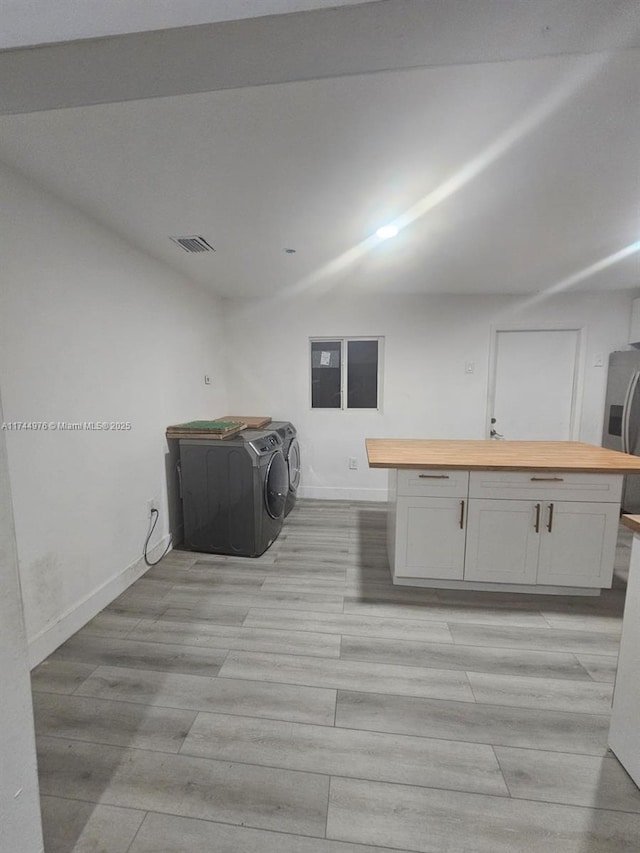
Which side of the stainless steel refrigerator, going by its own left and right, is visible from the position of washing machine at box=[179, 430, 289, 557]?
front

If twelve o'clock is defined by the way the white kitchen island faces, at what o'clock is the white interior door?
The white interior door is roughly at 6 o'clock from the white kitchen island.

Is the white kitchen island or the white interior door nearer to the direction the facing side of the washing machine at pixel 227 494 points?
the white kitchen island

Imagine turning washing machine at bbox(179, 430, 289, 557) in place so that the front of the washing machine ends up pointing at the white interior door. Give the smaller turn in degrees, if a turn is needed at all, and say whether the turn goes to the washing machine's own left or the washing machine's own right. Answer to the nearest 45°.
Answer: approximately 45° to the washing machine's own left

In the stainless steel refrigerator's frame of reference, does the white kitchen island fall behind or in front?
in front

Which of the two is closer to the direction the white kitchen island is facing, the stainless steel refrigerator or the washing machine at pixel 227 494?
the washing machine

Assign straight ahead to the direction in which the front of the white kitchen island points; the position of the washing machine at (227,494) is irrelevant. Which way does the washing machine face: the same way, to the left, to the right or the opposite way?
to the left

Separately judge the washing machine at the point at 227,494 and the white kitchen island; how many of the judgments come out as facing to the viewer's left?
0

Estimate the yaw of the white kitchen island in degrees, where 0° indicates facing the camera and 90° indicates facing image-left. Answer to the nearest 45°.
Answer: approximately 0°

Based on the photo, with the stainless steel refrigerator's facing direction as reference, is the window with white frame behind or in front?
in front

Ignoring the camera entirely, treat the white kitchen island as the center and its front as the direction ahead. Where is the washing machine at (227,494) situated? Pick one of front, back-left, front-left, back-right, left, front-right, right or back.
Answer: right

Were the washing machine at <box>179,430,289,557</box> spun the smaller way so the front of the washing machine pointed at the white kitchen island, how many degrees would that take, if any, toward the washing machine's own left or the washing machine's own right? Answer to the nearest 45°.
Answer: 0° — it already faces it

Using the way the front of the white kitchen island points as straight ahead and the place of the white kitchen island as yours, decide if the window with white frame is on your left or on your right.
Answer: on your right
